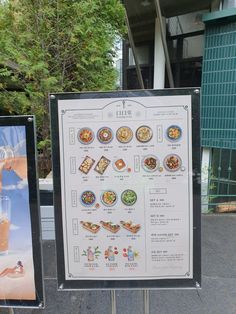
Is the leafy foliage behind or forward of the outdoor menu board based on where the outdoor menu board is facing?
behind

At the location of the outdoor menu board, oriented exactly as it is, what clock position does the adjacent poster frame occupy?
The adjacent poster frame is roughly at 3 o'clock from the outdoor menu board.

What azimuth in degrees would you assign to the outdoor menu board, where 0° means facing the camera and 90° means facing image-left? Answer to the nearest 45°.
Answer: approximately 0°

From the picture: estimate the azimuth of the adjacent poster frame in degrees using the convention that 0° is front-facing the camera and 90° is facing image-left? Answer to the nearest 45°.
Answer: approximately 0°

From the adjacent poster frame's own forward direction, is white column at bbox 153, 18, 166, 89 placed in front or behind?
behind

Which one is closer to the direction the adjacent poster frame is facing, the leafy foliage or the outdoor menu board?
the outdoor menu board

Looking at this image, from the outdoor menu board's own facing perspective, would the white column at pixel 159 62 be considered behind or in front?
behind

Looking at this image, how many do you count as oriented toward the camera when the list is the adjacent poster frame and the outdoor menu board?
2
